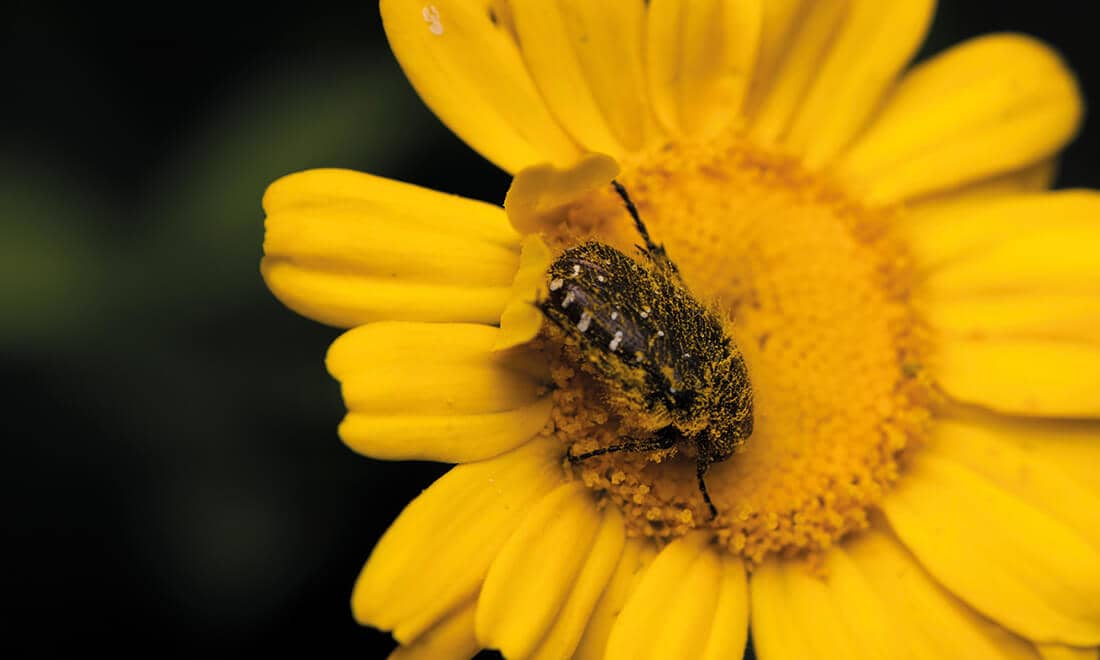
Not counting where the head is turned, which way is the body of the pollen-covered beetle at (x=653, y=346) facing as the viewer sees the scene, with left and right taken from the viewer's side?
facing the viewer and to the right of the viewer
